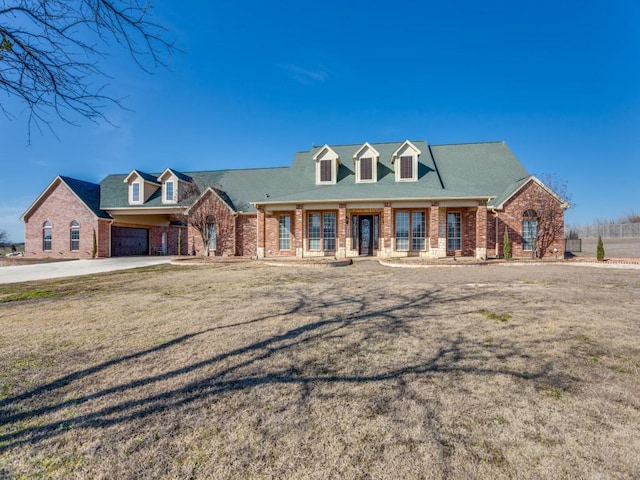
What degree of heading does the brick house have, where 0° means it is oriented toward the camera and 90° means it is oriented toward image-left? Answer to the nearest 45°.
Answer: approximately 0°

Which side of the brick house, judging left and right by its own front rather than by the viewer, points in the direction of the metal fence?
left
